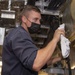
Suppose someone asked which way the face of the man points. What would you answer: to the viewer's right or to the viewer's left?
to the viewer's right

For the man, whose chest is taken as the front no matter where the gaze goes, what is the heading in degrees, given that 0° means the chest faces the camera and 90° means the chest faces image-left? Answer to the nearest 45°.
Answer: approximately 270°
